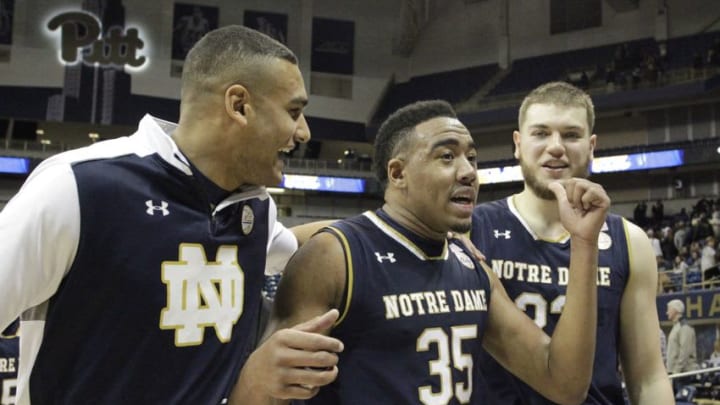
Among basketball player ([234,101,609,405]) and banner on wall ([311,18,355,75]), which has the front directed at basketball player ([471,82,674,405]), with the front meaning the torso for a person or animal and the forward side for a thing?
the banner on wall

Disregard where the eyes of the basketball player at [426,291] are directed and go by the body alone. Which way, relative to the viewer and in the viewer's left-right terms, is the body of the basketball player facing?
facing the viewer and to the right of the viewer

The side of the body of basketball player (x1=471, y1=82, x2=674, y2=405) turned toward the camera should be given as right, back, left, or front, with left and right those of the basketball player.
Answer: front

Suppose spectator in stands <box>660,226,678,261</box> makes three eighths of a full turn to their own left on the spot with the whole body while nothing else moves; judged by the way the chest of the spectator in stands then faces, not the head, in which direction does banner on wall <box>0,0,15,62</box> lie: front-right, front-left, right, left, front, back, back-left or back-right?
back

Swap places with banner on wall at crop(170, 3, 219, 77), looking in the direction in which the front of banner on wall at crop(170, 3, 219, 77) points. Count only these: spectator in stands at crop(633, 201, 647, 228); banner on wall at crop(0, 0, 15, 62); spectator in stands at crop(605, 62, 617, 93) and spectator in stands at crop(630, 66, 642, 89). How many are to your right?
1

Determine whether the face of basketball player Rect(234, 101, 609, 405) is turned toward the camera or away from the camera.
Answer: toward the camera

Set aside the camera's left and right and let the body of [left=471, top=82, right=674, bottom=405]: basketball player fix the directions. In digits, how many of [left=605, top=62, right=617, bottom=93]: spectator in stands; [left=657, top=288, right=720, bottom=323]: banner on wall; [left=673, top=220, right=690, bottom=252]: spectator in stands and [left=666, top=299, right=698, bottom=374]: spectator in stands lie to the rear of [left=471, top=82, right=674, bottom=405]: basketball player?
4

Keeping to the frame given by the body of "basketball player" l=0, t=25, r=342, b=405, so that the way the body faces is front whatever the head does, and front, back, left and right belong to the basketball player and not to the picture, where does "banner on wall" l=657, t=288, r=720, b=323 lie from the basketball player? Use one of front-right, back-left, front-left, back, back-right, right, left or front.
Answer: left

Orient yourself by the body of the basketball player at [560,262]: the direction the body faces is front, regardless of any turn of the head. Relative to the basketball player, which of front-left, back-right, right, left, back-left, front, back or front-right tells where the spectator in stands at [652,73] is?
back

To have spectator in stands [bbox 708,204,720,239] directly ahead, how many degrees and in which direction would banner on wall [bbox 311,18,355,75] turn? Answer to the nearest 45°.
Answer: approximately 45° to its left

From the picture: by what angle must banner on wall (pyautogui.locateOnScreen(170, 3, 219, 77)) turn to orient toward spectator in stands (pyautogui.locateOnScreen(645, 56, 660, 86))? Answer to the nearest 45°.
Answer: approximately 45° to its left

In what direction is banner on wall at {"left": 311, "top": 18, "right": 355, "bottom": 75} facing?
toward the camera

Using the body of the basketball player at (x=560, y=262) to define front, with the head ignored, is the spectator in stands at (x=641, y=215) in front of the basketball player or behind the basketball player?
behind

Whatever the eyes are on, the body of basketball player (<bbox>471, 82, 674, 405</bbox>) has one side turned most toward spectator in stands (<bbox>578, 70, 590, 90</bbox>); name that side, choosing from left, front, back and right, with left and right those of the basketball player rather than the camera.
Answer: back
